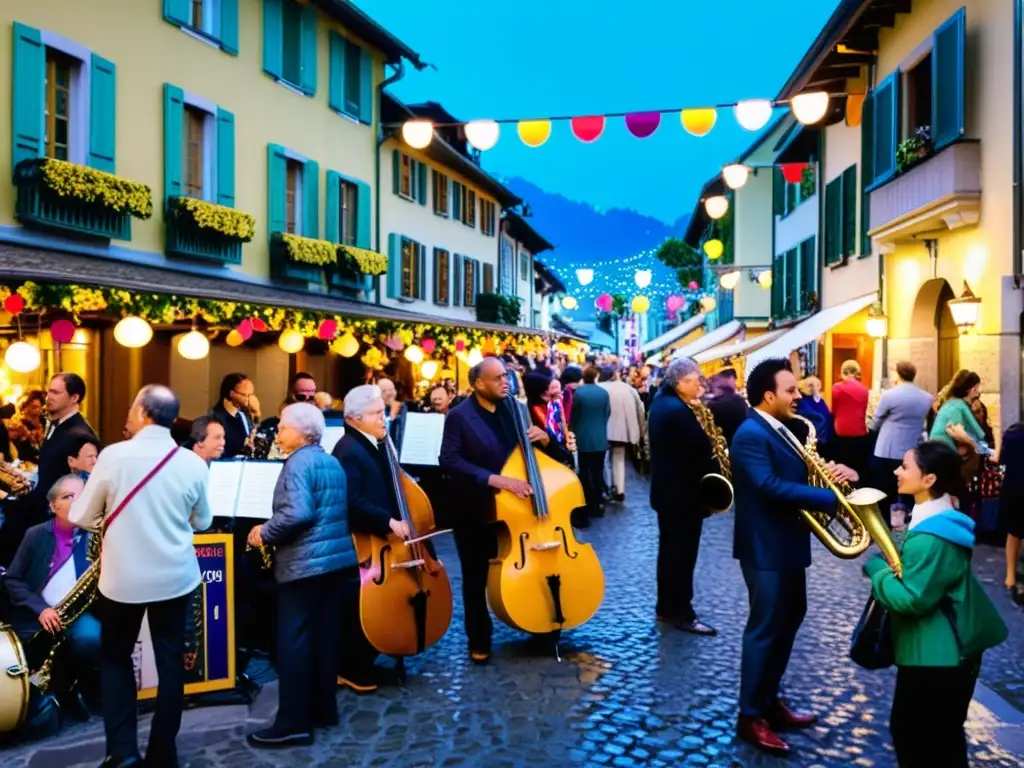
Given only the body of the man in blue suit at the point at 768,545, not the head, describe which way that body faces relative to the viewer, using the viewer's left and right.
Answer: facing to the right of the viewer

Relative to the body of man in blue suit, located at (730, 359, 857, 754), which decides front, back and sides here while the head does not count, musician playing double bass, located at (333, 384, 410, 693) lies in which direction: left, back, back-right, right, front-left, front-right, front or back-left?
back

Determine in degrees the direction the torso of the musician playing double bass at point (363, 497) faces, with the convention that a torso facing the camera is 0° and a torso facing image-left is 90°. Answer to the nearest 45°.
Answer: approximately 315°

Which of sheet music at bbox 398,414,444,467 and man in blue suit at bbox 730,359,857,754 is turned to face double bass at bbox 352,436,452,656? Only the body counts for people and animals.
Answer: the sheet music

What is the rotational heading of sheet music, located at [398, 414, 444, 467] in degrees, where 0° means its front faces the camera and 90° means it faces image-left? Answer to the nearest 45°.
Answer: approximately 0°

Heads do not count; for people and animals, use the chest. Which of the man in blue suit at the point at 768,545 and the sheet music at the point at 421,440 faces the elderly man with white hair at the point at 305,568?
the sheet music

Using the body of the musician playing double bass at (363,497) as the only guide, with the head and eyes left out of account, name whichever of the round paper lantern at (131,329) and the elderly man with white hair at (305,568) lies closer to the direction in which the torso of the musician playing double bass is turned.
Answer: the elderly man with white hair
